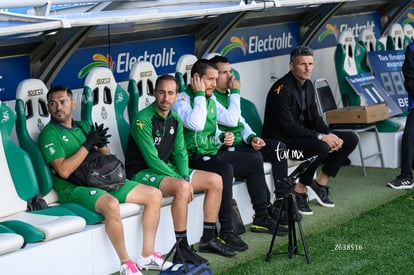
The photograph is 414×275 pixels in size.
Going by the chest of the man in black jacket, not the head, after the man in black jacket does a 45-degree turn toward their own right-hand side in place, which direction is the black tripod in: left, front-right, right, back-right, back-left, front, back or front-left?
front

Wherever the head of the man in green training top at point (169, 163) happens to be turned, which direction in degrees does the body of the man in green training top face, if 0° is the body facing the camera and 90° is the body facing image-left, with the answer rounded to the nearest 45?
approximately 315°

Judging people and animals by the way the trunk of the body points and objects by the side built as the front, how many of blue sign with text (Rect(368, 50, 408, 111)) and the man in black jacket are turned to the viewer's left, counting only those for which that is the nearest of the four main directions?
0

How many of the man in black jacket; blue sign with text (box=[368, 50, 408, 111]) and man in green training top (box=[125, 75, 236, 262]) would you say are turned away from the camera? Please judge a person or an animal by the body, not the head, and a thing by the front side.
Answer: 0

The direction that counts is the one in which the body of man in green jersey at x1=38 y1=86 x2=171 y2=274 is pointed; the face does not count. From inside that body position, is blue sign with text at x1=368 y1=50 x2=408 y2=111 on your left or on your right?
on your left

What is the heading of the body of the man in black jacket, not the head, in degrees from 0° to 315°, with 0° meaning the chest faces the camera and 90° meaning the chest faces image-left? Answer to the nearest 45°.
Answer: approximately 315°

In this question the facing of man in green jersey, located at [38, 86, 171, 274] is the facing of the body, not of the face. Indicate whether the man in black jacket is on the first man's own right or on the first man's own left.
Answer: on the first man's own left

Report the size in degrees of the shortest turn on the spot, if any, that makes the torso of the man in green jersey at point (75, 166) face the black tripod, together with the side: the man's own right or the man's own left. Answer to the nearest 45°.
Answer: approximately 45° to the man's own left

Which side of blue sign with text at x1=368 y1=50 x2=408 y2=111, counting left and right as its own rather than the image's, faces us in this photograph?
front

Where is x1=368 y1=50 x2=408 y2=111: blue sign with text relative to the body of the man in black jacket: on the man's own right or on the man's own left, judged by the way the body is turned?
on the man's own left

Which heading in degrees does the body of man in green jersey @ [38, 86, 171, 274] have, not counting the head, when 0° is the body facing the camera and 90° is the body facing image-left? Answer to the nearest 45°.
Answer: approximately 315°

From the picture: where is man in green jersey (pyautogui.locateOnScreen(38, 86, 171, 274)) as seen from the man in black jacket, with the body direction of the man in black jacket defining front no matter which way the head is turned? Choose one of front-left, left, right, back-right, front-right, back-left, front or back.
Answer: right
